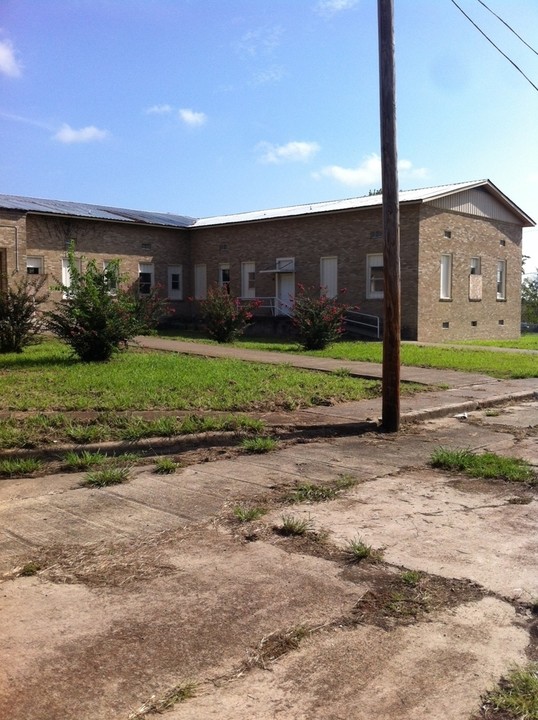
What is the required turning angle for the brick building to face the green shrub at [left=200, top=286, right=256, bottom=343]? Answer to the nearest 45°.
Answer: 0° — it already faces it

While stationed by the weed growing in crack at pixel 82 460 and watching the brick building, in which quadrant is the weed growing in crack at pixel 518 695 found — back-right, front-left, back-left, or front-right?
back-right

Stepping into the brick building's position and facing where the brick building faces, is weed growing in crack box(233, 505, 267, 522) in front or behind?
in front

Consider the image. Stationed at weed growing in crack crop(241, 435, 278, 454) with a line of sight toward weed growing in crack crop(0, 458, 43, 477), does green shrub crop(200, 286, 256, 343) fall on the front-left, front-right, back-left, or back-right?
back-right

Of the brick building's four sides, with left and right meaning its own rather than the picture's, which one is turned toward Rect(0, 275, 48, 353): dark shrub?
front

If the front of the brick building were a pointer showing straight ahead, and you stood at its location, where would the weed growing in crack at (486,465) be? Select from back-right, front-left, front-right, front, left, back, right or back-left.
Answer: front-left

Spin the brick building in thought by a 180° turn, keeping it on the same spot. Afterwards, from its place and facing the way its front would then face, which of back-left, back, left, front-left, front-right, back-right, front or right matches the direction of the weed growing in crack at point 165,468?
back-right

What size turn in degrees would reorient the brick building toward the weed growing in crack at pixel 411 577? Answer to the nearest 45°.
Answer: approximately 45° to its left

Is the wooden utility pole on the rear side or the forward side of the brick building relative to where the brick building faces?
on the forward side

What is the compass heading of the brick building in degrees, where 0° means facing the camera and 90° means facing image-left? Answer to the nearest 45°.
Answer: approximately 45°

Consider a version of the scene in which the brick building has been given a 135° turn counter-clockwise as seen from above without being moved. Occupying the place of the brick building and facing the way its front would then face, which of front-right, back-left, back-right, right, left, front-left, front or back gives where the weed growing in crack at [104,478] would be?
right
